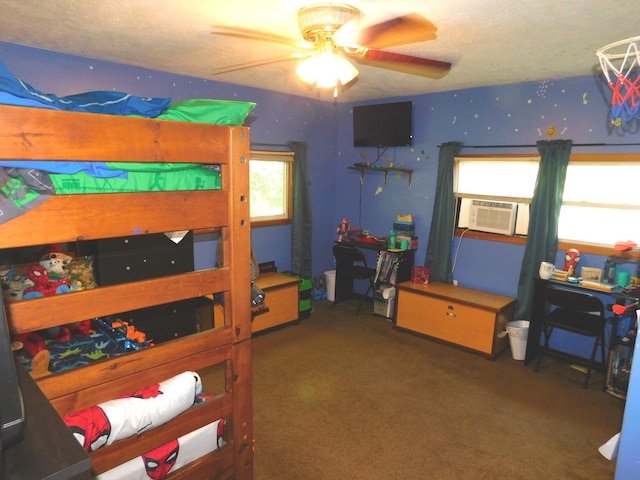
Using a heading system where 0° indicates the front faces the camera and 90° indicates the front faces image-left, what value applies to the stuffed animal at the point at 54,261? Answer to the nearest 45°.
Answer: approximately 0°

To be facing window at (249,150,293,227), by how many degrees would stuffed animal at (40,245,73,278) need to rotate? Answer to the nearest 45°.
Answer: approximately 90° to its left

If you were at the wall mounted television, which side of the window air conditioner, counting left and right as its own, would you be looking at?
right

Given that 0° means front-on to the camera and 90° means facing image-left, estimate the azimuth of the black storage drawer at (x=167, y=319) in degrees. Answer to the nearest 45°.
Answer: approximately 315°

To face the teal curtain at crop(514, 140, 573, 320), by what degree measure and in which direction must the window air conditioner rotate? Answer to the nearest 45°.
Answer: approximately 45° to its left

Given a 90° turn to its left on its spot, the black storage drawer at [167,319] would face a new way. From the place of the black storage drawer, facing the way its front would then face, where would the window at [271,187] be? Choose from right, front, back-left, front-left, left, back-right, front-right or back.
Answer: front

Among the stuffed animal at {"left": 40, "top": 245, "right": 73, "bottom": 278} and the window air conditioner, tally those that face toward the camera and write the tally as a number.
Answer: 2

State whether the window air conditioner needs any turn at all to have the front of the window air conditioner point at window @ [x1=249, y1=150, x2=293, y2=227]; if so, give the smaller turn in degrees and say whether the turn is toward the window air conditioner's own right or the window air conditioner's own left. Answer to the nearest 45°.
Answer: approximately 90° to the window air conditioner's own right

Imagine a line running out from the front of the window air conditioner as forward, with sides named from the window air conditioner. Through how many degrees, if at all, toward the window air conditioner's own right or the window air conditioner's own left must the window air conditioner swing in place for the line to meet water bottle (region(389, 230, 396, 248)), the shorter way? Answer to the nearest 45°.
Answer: approximately 90° to the window air conditioner's own right
